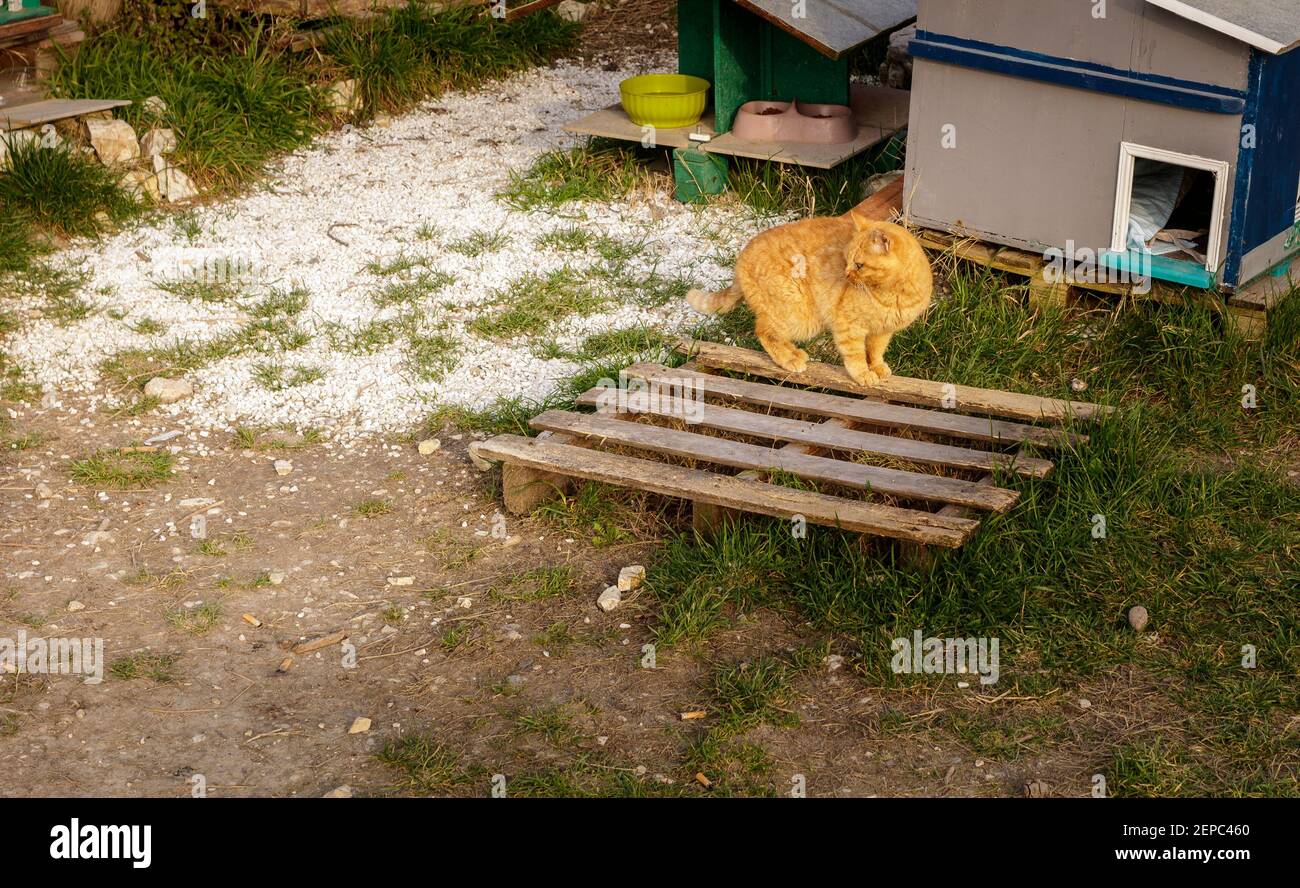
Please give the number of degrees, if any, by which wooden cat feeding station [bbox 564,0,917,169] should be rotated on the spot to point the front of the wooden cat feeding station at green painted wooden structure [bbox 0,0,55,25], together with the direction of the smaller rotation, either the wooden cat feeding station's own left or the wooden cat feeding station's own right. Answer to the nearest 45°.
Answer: approximately 45° to the wooden cat feeding station's own right

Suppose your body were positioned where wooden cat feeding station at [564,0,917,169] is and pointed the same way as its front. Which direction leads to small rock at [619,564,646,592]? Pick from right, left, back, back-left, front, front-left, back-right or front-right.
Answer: front-left

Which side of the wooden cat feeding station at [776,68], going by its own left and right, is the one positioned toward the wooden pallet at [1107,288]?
left

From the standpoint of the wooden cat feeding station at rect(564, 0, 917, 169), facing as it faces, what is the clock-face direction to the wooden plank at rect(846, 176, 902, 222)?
The wooden plank is roughly at 10 o'clock from the wooden cat feeding station.

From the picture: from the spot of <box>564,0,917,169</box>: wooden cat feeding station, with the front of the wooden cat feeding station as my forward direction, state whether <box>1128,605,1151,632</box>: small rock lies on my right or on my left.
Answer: on my left

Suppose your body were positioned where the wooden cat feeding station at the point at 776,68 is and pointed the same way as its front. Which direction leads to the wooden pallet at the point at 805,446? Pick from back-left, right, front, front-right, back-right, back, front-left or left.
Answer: front-left

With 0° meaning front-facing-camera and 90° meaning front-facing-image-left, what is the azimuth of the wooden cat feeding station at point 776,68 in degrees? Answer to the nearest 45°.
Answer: approximately 45°

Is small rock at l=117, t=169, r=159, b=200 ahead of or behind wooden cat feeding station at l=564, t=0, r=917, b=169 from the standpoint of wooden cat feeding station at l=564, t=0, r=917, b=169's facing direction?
ahead

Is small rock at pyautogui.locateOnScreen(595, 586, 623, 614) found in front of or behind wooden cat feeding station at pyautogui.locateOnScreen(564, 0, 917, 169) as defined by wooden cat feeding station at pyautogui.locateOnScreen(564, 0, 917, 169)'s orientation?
in front
